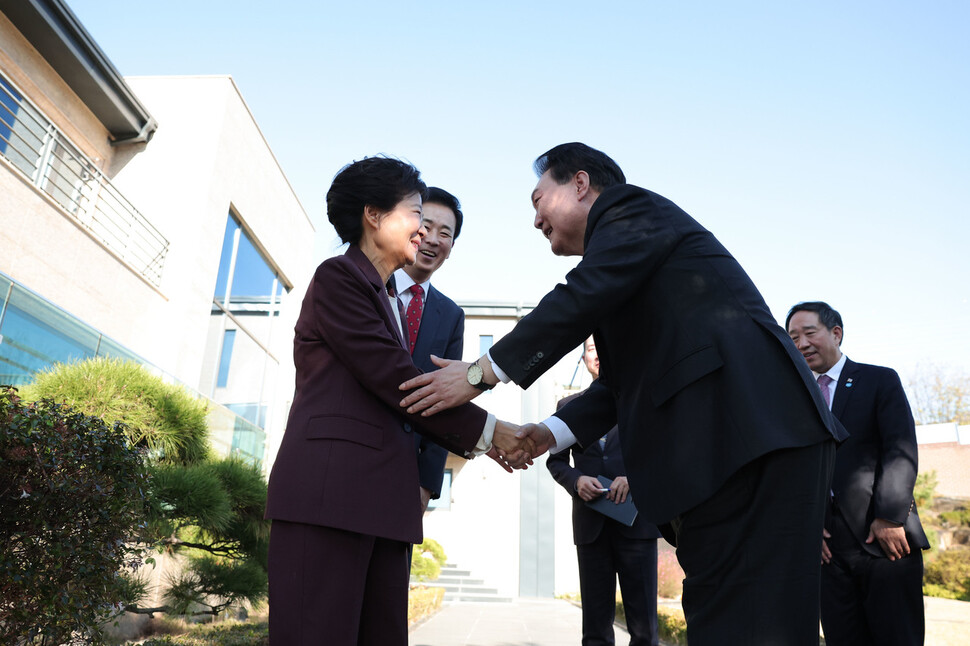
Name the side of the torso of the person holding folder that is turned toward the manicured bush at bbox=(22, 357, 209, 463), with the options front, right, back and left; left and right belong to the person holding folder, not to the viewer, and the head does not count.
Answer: right

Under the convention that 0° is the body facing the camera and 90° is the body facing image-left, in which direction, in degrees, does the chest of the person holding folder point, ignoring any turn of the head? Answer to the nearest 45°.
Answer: approximately 0°

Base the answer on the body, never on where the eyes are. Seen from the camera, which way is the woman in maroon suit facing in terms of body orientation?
to the viewer's right

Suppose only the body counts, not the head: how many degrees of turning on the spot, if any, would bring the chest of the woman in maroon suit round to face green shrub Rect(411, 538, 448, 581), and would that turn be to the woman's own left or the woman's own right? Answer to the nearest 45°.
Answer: approximately 90° to the woman's own left

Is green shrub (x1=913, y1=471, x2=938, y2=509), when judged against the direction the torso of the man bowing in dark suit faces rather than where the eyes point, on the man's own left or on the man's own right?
on the man's own right

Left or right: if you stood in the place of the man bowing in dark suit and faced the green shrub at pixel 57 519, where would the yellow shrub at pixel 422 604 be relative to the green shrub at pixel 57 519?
right

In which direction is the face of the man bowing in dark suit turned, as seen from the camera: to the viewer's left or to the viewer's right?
to the viewer's left

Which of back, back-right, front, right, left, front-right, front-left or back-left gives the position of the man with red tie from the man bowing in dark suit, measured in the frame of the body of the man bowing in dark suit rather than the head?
front-right

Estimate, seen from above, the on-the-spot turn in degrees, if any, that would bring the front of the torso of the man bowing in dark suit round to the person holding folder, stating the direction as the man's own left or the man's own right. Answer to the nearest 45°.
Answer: approximately 90° to the man's own right

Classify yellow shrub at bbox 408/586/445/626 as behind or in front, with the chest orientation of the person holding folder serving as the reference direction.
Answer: behind

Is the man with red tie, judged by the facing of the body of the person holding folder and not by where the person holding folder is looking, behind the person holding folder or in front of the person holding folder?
in front

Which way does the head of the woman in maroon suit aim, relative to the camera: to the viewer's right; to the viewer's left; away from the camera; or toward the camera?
to the viewer's right

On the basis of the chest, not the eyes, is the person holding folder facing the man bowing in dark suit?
yes

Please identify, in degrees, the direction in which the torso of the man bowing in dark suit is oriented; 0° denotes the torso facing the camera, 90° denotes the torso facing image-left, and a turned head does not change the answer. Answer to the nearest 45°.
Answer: approximately 90°

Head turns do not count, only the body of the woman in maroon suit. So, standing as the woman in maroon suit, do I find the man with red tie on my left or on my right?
on my left
